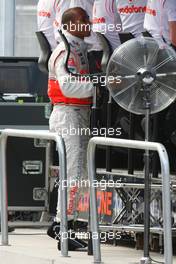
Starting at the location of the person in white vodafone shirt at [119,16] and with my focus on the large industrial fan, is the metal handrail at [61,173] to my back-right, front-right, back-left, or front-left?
front-right

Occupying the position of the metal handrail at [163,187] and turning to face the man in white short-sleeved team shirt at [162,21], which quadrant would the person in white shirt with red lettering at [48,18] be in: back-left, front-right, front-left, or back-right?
front-left

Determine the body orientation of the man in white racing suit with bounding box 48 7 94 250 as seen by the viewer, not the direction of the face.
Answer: to the viewer's right

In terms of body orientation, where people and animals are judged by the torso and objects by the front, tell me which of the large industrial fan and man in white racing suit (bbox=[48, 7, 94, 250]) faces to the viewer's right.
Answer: the man in white racing suit

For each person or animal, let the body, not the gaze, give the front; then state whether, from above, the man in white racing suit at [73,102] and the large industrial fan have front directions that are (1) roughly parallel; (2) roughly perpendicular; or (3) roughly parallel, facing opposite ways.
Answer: roughly perpendicular
